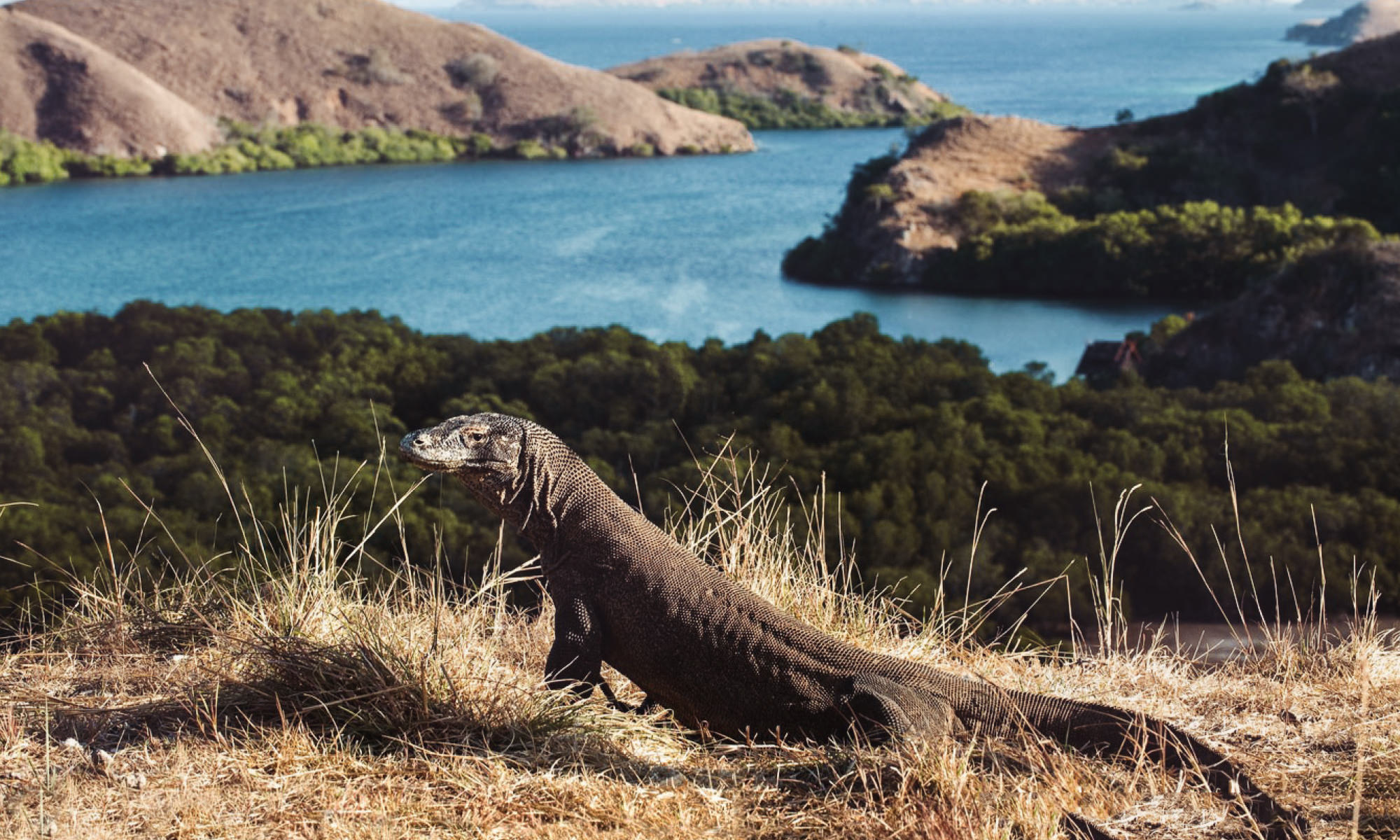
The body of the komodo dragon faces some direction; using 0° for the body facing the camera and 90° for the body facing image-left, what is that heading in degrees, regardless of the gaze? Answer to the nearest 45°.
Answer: approximately 90°
